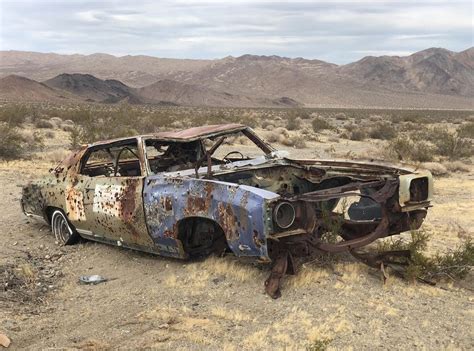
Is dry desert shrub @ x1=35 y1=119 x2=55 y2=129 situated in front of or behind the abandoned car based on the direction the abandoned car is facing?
behind

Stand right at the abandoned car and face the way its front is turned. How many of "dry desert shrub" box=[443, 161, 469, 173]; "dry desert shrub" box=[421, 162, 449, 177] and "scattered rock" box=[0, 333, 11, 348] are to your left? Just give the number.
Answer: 2

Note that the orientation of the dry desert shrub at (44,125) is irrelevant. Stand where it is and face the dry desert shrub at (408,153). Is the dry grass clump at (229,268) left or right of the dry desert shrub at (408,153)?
right

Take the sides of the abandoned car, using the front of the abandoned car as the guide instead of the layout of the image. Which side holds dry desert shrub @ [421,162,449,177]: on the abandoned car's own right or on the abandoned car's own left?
on the abandoned car's own left

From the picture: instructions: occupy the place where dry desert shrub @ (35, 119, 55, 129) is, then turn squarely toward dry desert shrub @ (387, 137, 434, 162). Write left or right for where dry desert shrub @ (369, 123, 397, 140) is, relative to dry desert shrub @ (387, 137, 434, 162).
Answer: left

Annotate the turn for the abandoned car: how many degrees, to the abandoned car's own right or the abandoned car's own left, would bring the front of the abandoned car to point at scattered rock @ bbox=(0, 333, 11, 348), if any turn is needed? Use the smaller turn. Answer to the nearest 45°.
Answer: approximately 90° to the abandoned car's own right

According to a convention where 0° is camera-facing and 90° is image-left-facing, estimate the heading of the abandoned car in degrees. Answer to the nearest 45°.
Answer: approximately 315°

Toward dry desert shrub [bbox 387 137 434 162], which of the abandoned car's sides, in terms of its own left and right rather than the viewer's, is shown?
left
